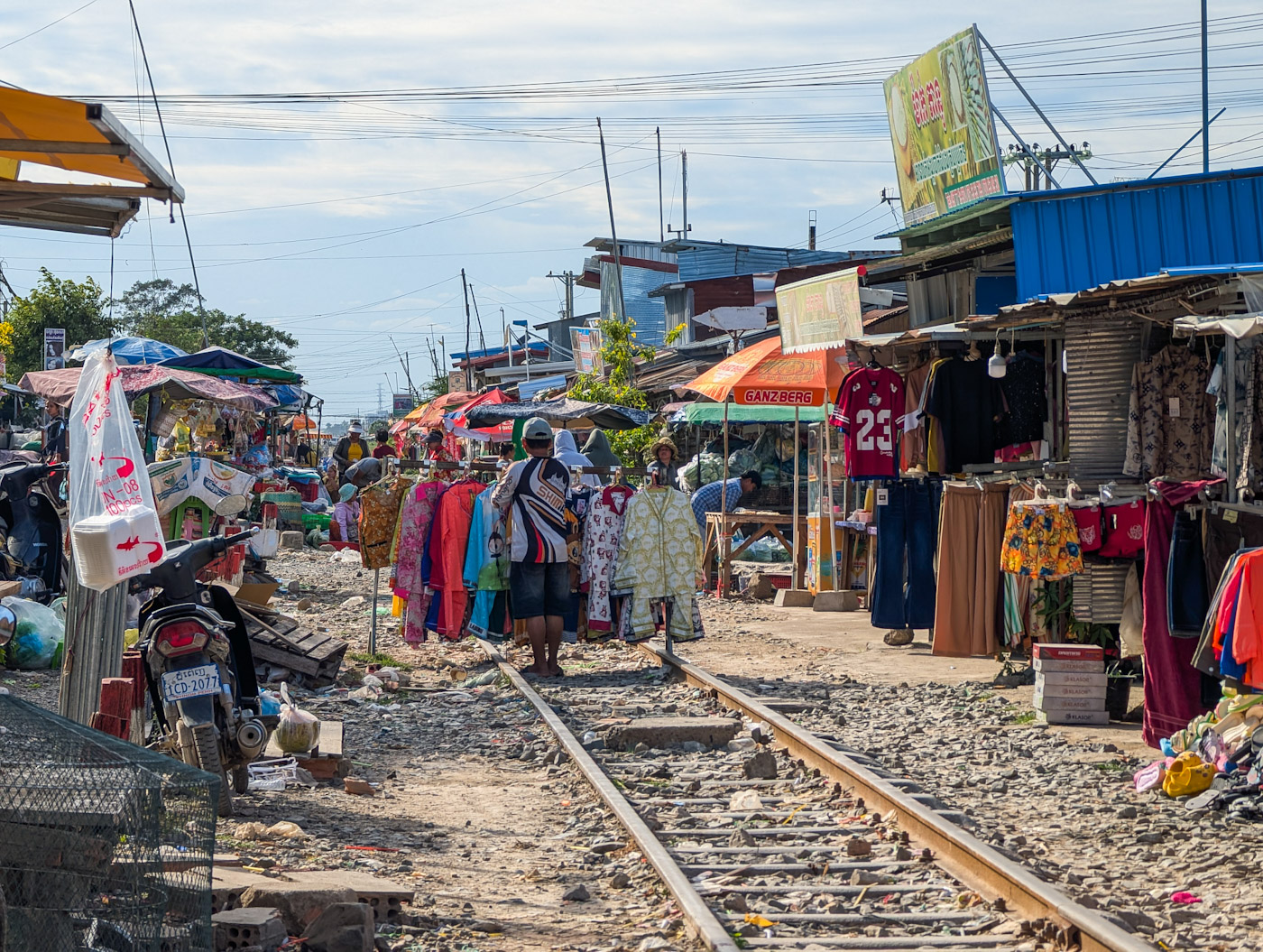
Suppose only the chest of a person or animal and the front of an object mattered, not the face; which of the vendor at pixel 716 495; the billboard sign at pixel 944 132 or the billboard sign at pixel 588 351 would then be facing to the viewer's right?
the vendor

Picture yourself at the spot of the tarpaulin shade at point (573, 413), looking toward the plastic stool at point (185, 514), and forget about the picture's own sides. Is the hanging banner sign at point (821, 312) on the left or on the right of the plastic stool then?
left

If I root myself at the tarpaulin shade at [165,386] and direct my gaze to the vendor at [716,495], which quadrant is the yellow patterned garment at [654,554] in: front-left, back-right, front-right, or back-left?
front-right

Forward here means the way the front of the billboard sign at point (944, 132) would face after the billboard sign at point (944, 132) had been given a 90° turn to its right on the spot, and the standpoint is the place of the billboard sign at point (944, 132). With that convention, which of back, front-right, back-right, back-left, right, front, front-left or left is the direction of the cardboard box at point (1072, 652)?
back-left

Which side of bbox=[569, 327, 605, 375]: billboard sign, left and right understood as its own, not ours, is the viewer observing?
front

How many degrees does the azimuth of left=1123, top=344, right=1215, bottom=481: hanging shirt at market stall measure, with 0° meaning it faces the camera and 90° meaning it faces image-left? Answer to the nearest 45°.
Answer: approximately 0°

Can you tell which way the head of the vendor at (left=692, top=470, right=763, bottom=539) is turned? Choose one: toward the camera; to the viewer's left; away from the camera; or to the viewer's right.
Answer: to the viewer's right

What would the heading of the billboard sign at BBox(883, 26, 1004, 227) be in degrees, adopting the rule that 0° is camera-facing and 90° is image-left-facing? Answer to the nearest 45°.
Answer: approximately 45°

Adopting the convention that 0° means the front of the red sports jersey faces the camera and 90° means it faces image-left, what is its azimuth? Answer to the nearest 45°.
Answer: approximately 0°

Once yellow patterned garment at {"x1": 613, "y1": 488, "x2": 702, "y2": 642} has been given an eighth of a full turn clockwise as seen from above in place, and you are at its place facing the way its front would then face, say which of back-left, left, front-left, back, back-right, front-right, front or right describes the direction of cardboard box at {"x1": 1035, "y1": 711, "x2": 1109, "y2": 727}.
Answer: left

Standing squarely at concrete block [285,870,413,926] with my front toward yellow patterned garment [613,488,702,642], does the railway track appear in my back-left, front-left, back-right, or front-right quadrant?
front-right

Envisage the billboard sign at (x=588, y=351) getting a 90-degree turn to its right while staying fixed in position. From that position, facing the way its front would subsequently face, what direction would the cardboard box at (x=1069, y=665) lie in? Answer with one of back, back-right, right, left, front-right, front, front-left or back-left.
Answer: left

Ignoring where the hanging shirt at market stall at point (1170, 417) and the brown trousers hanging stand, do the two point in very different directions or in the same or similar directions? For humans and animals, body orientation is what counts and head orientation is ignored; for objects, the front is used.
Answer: same or similar directions
